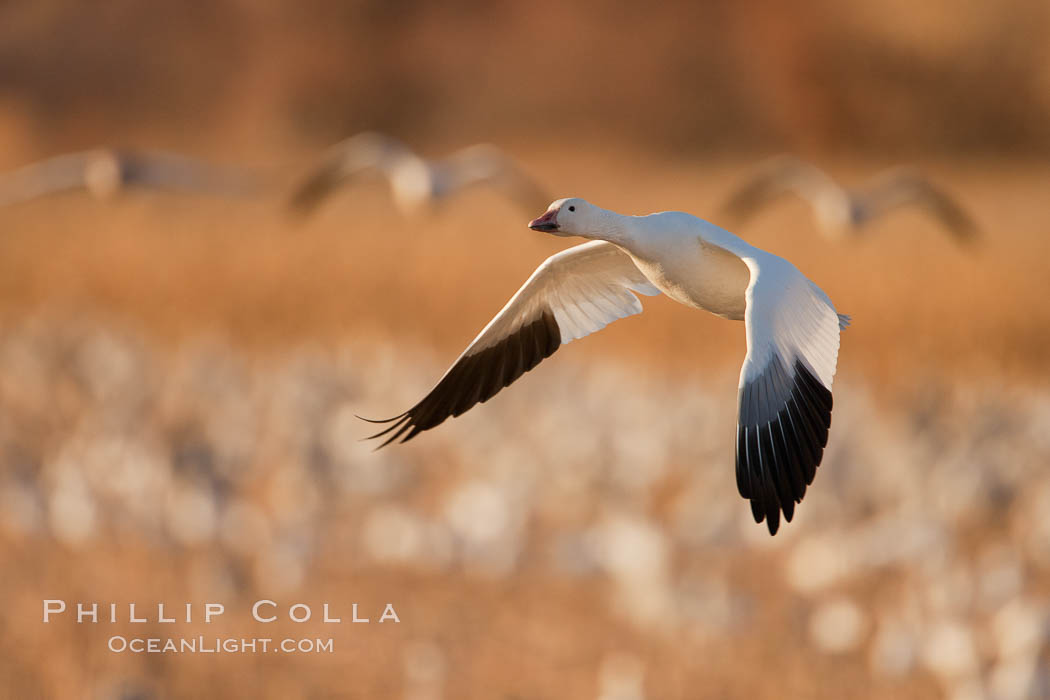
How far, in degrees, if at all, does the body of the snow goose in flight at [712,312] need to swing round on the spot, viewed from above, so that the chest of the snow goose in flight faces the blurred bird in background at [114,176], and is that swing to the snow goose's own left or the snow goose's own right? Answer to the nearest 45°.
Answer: approximately 90° to the snow goose's own right

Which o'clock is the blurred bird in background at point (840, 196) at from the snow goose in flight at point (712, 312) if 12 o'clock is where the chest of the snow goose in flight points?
The blurred bird in background is roughly at 5 o'clock from the snow goose in flight.

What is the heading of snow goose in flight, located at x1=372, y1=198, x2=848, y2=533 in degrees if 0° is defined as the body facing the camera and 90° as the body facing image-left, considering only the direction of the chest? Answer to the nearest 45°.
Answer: approximately 45°
